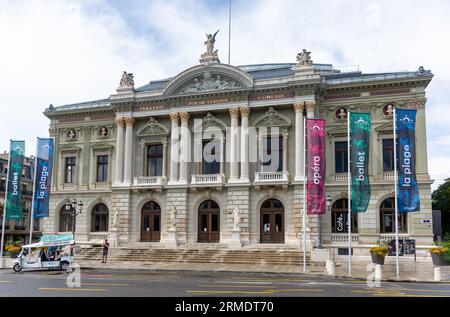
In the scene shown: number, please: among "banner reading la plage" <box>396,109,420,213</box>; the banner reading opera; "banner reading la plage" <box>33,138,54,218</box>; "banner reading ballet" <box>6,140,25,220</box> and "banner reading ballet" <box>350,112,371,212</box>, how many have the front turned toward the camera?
5

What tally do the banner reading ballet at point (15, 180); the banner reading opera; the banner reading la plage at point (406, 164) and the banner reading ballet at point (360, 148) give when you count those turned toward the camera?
4

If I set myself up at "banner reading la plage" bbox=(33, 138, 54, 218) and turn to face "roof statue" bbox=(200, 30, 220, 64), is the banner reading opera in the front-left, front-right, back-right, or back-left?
front-right

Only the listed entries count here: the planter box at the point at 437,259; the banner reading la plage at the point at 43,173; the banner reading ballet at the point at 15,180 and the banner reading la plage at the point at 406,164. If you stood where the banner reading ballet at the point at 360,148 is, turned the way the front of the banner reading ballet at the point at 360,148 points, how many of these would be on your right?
2

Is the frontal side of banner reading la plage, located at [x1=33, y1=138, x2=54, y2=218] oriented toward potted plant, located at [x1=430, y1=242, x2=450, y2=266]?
no

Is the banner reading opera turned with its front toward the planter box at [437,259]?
no

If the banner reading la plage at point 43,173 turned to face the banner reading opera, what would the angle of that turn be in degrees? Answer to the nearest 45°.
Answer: approximately 45° to its left

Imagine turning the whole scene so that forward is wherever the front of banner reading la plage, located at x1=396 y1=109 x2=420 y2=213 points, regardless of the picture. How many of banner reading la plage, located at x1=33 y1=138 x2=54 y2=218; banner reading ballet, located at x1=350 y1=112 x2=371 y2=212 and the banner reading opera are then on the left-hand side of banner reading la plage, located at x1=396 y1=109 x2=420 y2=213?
0

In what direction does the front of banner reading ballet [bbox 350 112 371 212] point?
toward the camera

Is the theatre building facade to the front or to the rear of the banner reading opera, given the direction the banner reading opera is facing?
to the rear

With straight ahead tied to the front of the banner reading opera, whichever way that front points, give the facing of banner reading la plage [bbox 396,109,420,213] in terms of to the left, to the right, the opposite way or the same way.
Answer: the same way

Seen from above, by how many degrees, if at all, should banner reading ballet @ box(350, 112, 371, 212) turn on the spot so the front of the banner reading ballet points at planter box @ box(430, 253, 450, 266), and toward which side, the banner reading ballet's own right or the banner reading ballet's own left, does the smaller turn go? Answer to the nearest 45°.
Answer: approximately 135° to the banner reading ballet's own left

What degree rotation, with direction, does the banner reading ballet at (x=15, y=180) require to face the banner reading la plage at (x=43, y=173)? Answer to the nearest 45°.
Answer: approximately 90° to its left

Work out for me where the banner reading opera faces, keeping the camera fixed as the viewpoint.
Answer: facing the viewer

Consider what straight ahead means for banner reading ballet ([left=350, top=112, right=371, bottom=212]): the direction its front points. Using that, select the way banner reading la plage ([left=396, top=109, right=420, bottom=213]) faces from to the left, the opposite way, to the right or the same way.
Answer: the same way

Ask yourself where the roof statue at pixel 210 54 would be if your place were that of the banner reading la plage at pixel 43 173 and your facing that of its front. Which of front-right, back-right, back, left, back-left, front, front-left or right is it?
left

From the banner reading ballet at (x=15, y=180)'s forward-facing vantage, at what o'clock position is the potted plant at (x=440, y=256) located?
The potted plant is roughly at 10 o'clock from the banner reading ballet.

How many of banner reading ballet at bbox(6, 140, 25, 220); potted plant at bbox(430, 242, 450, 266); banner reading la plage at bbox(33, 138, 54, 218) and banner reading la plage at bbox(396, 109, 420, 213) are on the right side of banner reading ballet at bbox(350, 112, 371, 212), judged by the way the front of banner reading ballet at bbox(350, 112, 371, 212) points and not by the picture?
2
